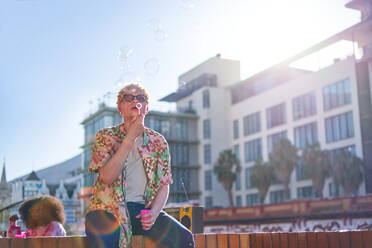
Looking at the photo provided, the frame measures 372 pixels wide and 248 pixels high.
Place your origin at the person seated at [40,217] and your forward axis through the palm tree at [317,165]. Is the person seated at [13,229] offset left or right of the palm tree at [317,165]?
left

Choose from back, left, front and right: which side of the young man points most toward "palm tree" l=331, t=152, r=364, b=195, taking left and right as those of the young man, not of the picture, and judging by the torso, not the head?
back

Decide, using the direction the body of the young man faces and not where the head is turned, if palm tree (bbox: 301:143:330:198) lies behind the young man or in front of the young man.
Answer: behind

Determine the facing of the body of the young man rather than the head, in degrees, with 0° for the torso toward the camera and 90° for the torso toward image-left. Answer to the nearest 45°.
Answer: approximately 0°
